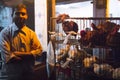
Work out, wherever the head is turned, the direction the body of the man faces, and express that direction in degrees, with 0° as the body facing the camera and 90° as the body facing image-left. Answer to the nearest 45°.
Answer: approximately 0°
